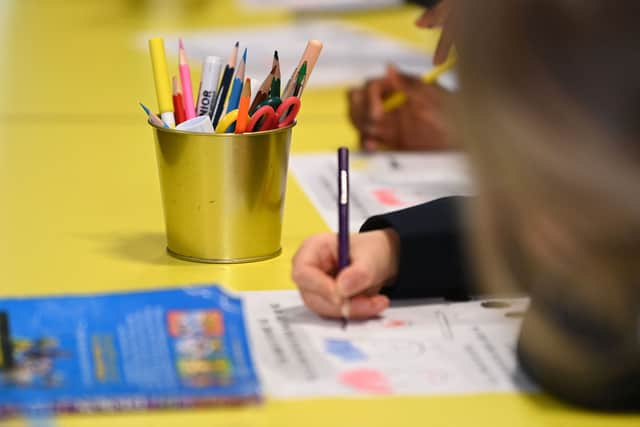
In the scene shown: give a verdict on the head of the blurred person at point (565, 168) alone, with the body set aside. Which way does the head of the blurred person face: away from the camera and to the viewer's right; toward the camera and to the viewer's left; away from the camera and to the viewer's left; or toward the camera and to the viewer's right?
away from the camera and to the viewer's left

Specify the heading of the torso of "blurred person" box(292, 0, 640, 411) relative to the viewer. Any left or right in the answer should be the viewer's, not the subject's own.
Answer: facing to the left of the viewer
